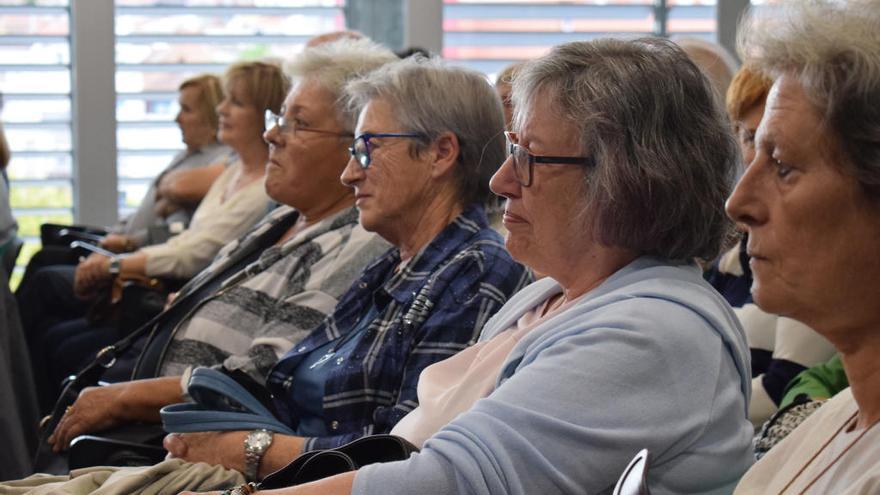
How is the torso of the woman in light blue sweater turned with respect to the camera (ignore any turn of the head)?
to the viewer's left

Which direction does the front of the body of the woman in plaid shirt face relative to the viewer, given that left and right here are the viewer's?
facing to the left of the viewer

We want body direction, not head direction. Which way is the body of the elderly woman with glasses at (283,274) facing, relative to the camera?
to the viewer's left

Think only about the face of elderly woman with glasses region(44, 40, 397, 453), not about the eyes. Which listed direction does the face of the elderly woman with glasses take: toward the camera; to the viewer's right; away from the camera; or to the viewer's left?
to the viewer's left

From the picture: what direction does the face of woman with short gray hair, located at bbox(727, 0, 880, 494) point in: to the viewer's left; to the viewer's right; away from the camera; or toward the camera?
to the viewer's left

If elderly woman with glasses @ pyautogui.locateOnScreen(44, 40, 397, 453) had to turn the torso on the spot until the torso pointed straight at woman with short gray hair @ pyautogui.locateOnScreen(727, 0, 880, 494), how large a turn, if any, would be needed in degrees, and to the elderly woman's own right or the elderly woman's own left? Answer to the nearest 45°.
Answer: approximately 90° to the elderly woman's own left
